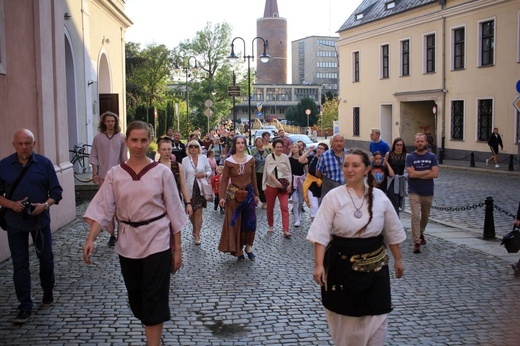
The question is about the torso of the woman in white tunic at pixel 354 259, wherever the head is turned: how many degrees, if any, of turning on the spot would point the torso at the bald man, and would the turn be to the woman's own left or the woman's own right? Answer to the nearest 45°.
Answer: approximately 135° to the woman's own right

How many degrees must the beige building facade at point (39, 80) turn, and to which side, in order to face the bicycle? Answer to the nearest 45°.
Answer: approximately 90° to its left

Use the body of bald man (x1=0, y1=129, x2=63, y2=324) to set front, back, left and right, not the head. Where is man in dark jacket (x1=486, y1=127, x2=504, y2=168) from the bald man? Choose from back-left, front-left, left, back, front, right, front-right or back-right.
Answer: back-left

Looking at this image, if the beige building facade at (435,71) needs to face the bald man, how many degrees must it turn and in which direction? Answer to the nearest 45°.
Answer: approximately 45° to its left

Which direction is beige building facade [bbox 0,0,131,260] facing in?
to the viewer's right

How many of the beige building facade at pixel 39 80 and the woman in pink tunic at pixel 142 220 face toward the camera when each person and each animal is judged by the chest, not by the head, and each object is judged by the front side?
1

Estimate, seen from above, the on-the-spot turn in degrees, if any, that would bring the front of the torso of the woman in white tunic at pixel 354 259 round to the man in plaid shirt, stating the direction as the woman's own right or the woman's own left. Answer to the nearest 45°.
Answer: approximately 180°

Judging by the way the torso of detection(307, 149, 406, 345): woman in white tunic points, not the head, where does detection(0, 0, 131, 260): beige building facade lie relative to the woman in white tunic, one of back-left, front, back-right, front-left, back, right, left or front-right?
back-right

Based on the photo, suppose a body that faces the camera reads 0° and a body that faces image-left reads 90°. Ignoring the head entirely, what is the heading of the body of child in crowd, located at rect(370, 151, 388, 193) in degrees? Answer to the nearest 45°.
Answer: approximately 0°
